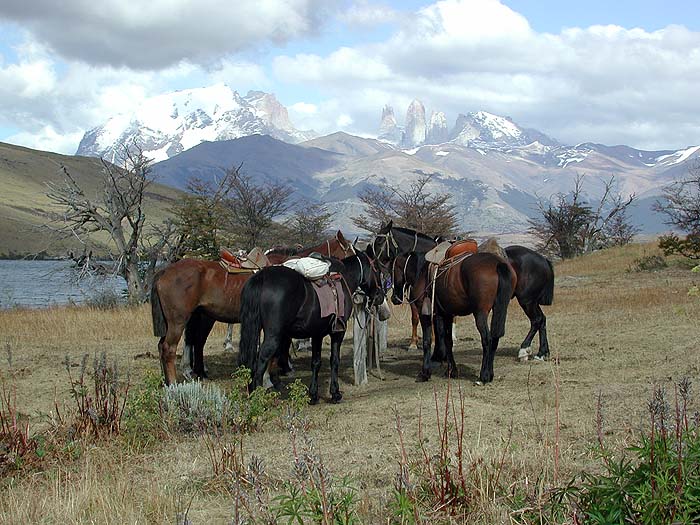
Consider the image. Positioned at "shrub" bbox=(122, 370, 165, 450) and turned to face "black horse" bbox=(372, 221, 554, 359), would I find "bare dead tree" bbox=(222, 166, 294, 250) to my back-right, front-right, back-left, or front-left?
front-left

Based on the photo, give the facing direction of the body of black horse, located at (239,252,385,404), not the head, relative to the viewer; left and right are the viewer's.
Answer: facing away from the viewer and to the right of the viewer

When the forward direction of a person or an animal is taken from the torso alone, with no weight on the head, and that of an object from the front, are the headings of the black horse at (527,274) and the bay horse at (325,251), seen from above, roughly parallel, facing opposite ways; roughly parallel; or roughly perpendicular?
roughly parallel, facing opposite ways

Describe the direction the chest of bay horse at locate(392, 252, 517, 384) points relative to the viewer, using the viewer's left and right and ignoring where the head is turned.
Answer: facing away from the viewer and to the left of the viewer

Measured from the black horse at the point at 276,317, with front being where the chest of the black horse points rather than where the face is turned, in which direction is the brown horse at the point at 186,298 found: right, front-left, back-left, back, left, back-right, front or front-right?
left

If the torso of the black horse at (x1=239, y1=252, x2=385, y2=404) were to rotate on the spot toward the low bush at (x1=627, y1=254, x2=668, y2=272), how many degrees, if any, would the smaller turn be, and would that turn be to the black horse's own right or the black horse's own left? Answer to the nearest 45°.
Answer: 0° — it already faces it

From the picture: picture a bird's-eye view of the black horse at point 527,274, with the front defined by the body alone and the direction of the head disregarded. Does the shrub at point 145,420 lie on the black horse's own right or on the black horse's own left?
on the black horse's own left

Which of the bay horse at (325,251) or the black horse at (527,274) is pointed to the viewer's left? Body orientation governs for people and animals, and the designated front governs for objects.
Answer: the black horse

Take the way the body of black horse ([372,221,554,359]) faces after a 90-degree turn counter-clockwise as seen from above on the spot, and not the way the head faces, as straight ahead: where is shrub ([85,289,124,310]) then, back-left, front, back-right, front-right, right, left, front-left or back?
back-right

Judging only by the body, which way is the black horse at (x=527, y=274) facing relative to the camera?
to the viewer's left

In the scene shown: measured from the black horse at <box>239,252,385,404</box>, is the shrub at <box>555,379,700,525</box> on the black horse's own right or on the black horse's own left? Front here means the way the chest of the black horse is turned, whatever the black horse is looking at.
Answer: on the black horse's own right

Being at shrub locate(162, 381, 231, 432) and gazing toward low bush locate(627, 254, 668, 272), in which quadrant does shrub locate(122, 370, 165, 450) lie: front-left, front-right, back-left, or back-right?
back-left

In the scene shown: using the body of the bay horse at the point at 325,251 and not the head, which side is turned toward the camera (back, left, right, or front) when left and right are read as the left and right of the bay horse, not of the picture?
right
